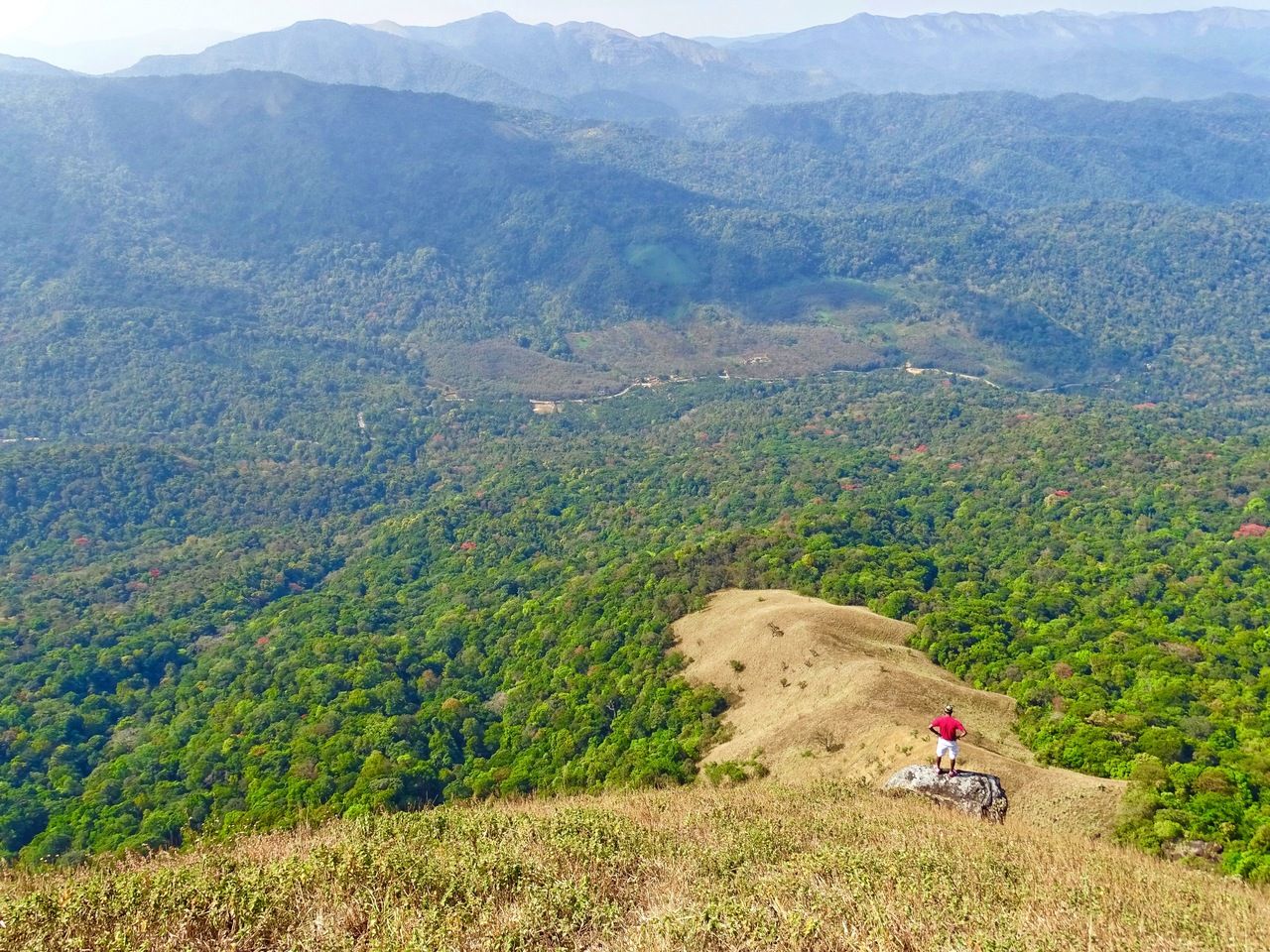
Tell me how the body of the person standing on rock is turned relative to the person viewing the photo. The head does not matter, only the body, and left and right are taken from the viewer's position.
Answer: facing away from the viewer
